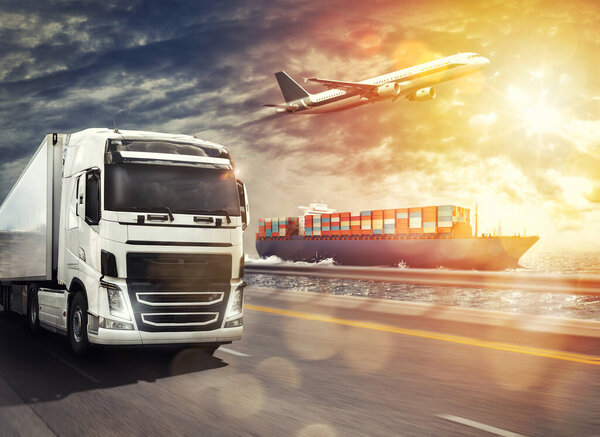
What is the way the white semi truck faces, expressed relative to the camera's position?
facing the viewer and to the right of the viewer
